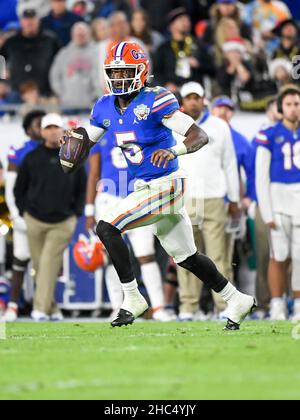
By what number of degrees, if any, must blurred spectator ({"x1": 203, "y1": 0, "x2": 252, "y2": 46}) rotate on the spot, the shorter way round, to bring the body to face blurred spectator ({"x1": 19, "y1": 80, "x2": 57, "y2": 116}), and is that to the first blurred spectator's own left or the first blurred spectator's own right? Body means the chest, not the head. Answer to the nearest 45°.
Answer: approximately 45° to the first blurred spectator's own right

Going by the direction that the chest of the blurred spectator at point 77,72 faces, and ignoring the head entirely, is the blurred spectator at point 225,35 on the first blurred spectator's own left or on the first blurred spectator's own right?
on the first blurred spectator's own left

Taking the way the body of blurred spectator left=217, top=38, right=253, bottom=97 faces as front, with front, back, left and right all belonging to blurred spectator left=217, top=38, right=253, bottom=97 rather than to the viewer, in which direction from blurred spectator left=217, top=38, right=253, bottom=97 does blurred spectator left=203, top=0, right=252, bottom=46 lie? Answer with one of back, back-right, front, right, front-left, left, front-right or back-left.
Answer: back

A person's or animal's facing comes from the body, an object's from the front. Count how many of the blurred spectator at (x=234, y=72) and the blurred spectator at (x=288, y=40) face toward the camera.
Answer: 2

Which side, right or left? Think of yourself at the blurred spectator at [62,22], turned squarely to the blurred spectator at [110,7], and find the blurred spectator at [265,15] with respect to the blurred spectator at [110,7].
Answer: right

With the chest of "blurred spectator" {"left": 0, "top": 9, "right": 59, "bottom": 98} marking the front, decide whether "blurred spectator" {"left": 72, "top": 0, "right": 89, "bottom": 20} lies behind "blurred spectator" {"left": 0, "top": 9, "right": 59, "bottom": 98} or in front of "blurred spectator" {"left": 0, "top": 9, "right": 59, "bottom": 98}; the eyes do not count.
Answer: behind

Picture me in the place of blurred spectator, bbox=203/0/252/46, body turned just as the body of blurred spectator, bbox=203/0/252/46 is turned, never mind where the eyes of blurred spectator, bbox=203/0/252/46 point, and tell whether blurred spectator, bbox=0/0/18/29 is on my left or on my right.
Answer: on my right

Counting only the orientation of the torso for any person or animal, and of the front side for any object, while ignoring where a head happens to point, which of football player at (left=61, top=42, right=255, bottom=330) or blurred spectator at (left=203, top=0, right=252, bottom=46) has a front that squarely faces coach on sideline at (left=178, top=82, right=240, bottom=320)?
the blurred spectator
